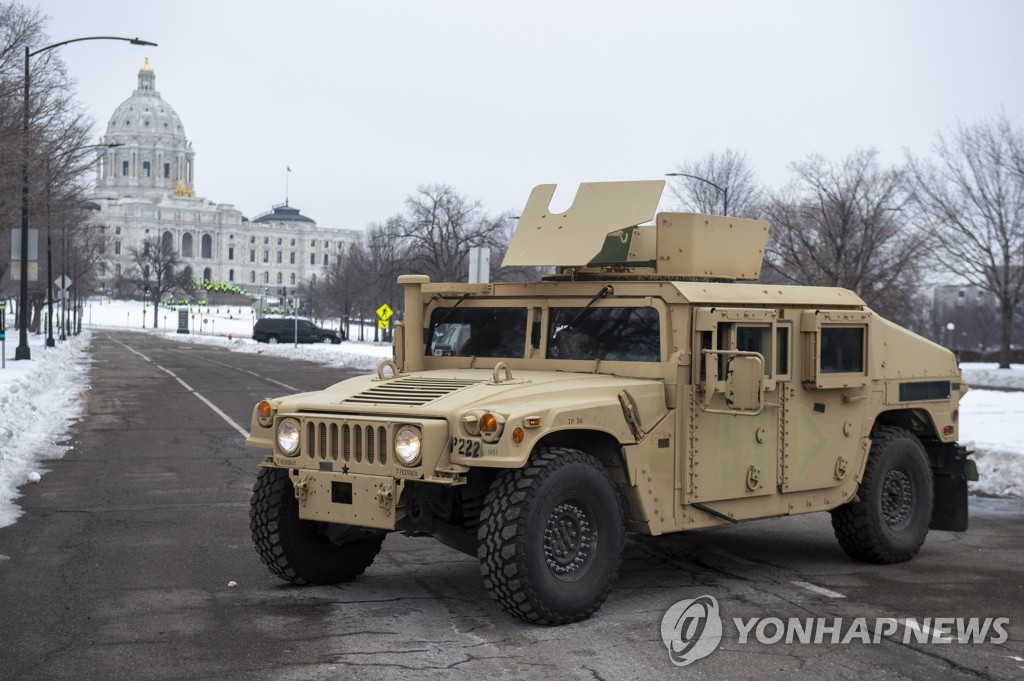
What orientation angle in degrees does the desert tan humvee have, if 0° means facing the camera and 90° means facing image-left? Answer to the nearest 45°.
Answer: approximately 45°

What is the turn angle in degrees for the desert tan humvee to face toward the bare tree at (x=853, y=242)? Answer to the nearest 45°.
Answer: approximately 135° to its right
